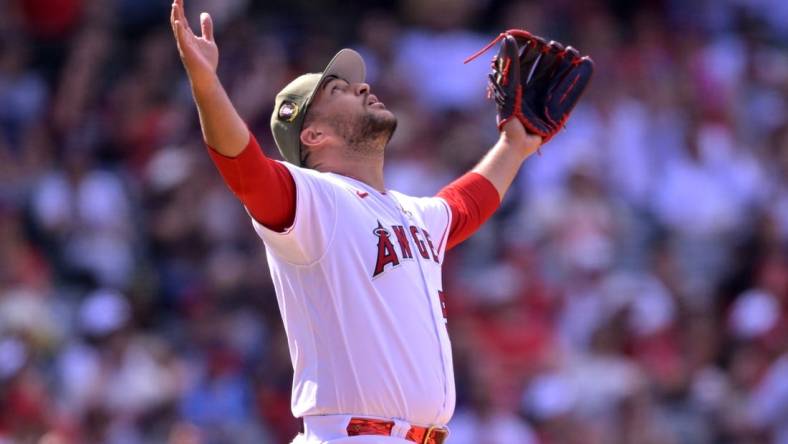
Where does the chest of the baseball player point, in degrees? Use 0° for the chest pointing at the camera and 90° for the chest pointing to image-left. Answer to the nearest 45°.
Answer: approximately 315°
